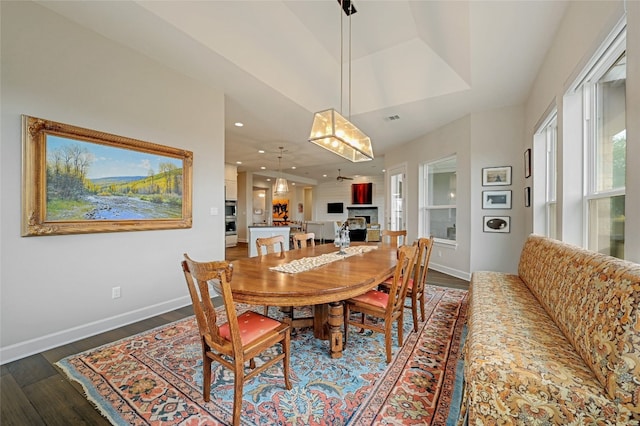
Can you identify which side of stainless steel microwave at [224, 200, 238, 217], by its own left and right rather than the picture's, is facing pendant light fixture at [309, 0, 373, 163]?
front

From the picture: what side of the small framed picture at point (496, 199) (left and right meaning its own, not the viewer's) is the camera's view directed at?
front

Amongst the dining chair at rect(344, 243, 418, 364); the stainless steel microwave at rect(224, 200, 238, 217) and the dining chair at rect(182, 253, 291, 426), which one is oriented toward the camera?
the stainless steel microwave

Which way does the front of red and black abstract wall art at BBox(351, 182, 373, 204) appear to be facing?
toward the camera

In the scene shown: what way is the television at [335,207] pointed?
toward the camera

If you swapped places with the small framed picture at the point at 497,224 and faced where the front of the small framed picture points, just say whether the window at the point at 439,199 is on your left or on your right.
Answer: on your right

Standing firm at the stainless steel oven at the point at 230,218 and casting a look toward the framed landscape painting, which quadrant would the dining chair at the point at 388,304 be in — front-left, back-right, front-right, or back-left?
front-left

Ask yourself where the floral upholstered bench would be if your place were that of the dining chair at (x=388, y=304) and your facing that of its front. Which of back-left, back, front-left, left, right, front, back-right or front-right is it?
back

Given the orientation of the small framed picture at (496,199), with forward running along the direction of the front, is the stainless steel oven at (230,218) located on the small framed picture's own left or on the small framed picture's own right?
on the small framed picture's own right

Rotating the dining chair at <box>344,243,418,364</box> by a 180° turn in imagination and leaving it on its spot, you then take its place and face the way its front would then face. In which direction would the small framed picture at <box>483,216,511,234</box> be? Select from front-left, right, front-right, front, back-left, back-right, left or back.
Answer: left

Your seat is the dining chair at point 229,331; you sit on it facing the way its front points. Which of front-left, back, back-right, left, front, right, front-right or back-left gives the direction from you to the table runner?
front

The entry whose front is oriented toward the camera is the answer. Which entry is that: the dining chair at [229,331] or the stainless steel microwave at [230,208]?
the stainless steel microwave

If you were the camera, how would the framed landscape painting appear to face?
facing the viewer and to the right of the viewer

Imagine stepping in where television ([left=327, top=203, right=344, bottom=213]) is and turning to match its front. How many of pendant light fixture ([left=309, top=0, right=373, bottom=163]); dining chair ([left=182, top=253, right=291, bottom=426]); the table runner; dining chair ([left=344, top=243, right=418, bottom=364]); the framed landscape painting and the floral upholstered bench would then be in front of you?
6

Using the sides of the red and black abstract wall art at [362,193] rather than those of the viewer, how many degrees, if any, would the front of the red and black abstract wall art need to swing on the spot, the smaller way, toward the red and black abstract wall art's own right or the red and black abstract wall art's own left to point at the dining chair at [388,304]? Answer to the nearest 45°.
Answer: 0° — it already faces it

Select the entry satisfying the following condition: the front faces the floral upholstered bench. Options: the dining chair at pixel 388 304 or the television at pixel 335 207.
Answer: the television

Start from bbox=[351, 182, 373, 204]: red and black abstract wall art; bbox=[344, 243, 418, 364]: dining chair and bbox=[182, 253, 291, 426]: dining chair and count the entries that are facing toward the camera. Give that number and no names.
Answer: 1

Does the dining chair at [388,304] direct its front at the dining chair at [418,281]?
no

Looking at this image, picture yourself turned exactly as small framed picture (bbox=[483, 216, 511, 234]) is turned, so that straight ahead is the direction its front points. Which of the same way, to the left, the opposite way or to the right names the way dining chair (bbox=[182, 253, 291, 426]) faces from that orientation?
the opposite way

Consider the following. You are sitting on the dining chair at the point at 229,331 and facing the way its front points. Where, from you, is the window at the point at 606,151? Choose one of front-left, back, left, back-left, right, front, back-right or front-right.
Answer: front-right

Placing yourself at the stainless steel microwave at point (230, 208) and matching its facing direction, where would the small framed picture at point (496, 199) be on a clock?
The small framed picture is roughly at 11 o'clock from the stainless steel microwave.
